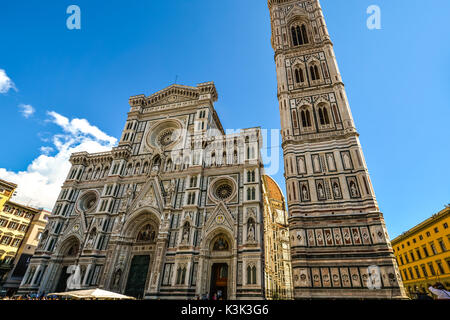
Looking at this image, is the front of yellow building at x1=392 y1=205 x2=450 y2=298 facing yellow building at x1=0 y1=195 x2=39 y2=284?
yes

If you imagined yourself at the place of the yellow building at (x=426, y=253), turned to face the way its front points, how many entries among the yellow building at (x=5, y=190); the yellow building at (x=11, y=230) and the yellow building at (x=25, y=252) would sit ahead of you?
3

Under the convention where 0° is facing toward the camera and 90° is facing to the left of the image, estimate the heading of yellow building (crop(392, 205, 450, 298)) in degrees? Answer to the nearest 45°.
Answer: approximately 45°

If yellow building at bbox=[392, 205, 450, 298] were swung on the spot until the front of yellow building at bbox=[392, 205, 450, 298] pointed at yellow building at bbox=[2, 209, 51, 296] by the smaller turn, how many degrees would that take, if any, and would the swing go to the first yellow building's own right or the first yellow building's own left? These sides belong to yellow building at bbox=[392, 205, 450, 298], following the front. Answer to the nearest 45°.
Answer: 0° — it already faces it

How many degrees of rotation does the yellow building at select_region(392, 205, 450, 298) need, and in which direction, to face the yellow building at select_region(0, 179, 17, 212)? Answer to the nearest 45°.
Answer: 0° — it already faces it
